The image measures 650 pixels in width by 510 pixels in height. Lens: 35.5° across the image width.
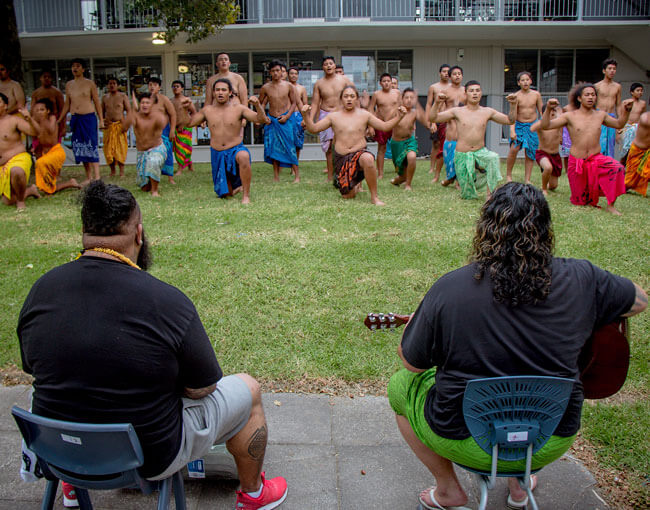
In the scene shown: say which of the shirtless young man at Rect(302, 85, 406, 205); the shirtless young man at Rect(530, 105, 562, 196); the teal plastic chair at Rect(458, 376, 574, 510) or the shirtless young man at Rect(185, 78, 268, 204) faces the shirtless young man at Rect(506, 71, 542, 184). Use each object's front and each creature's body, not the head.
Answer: the teal plastic chair

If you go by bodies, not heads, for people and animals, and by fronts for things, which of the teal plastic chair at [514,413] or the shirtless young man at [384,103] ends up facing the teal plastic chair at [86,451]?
the shirtless young man

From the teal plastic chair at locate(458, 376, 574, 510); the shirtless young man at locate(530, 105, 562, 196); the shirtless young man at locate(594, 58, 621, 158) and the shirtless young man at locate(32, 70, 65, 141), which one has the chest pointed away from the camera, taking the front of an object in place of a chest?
the teal plastic chair

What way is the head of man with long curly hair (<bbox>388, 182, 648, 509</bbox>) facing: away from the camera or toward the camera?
away from the camera

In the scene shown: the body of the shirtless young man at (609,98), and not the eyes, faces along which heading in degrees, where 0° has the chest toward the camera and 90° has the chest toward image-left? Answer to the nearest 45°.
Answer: approximately 0°

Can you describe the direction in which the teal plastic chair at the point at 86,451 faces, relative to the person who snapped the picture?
facing away from the viewer and to the right of the viewer

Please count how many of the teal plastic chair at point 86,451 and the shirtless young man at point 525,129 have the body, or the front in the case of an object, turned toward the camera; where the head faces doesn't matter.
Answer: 1

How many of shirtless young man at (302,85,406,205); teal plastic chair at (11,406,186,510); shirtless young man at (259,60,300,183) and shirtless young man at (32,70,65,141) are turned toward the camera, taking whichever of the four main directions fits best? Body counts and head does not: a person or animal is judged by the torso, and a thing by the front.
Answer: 3

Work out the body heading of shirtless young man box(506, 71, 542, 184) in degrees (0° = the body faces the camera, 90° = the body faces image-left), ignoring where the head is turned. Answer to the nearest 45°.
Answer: approximately 0°

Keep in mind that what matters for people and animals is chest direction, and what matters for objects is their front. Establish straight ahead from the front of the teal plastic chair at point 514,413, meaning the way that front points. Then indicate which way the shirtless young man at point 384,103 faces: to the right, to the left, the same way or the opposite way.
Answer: the opposite way
